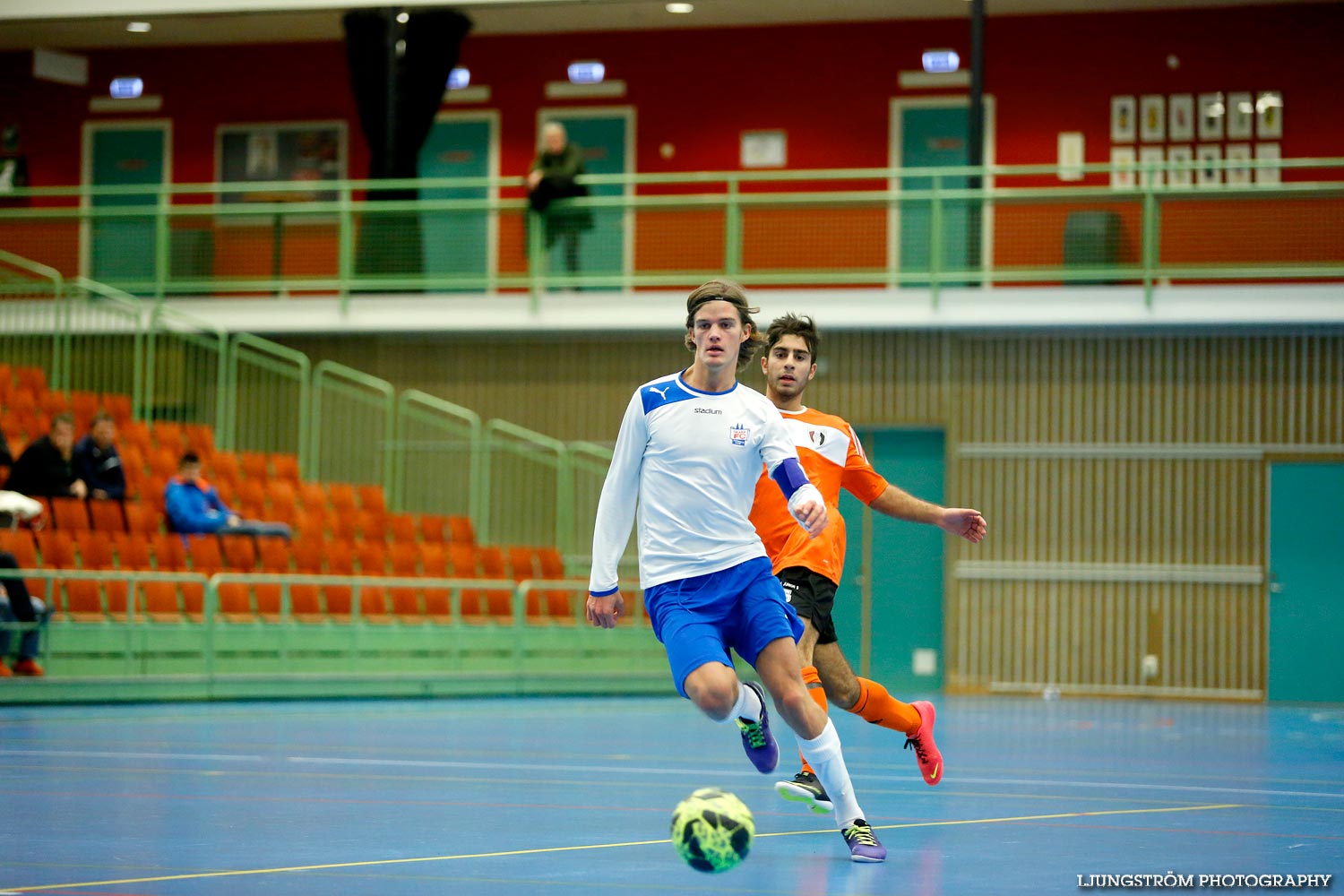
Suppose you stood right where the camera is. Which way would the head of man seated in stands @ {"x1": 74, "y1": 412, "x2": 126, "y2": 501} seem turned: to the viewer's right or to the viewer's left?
to the viewer's right

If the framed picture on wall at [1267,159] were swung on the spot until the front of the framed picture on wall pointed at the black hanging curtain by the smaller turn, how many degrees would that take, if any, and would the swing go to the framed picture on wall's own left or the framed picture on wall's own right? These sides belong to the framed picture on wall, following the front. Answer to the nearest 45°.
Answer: approximately 90° to the framed picture on wall's own right

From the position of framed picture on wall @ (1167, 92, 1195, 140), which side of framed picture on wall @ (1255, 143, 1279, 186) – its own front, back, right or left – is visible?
right

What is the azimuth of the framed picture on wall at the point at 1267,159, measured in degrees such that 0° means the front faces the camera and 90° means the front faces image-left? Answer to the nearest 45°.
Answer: approximately 0°

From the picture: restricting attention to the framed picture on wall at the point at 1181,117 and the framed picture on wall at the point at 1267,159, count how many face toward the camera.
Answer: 2

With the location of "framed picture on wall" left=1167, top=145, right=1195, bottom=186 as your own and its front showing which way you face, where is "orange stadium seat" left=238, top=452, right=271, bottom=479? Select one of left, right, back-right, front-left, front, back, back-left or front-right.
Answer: front-right

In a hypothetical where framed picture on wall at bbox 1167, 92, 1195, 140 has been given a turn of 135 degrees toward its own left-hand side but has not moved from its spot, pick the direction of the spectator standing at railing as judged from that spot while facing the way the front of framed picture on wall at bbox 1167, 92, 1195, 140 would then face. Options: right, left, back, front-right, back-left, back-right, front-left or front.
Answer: back

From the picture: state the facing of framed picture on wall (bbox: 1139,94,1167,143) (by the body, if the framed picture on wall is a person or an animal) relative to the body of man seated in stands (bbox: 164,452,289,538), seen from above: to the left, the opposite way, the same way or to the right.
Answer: to the right

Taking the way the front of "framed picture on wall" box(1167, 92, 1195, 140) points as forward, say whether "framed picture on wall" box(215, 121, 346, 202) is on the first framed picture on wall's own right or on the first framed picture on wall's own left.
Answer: on the first framed picture on wall's own right

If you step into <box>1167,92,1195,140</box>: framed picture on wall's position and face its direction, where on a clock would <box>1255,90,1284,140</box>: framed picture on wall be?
<box>1255,90,1284,140</box>: framed picture on wall is roughly at 9 o'clock from <box>1167,92,1195,140</box>: framed picture on wall.

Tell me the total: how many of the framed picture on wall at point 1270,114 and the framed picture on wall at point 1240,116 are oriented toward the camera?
2

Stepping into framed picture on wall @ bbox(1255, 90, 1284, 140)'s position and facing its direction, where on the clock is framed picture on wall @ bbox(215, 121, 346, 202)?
framed picture on wall @ bbox(215, 121, 346, 202) is roughly at 3 o'clock from framed picture on wall @ bbox(1255, 90, 1284, 140).

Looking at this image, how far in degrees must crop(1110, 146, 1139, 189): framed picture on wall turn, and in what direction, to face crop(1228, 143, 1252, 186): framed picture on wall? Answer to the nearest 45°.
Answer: approximately 90° to its left

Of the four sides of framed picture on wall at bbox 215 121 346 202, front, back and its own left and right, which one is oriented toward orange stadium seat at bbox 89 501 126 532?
front
